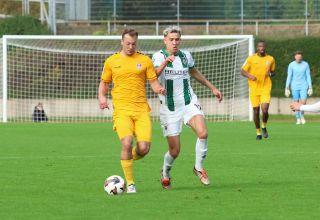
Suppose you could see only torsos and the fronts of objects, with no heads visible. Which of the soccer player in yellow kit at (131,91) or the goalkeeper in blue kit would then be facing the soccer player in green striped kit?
the goalkeeper in blue kit

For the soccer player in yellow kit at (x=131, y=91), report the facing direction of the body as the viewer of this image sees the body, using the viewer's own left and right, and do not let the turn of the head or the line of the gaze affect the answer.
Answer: facing the viewer

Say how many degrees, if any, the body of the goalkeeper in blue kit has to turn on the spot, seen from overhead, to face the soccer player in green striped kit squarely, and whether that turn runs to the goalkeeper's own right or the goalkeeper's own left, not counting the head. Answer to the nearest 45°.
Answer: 0° — they already face them

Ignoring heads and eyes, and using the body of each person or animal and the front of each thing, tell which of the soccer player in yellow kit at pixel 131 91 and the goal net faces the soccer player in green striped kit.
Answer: the goal net

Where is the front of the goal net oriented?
toward the camera

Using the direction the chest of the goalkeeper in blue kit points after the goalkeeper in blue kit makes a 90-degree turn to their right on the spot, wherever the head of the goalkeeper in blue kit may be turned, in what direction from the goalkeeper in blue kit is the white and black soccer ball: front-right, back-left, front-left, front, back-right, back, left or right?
left

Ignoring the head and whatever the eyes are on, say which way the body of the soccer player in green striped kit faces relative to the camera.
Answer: toward the camera

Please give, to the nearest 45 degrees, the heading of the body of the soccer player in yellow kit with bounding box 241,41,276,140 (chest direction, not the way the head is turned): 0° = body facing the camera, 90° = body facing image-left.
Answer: approximately 0°

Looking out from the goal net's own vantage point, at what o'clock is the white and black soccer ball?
The white and black soccer ball is roughly at 12 o'clock from the goal net.

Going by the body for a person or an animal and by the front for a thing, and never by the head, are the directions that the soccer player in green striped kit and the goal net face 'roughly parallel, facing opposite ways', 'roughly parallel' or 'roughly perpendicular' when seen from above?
roughly parallel

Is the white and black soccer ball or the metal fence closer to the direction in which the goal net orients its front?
the white and black soccer ball

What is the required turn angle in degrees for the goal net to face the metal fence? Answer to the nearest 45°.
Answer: approximately 135° to its left

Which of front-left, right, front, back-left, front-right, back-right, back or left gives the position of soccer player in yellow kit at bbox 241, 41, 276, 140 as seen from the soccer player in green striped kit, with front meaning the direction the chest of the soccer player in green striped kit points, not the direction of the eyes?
back

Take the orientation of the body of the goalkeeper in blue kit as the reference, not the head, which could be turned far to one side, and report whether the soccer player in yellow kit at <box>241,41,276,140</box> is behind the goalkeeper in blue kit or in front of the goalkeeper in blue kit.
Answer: in front
